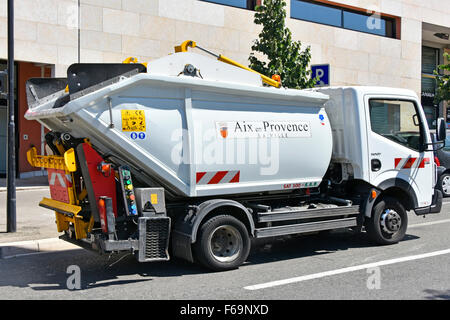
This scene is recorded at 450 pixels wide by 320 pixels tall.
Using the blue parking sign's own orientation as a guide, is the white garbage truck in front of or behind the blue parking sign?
in front

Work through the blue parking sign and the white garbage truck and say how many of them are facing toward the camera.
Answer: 1

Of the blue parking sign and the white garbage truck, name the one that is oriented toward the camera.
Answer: the blue parking sign

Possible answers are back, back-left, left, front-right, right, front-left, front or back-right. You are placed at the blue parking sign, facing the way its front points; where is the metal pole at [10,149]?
front-right

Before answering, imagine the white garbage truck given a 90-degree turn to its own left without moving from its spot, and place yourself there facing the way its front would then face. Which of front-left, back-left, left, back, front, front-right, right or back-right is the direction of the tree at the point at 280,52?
front-right

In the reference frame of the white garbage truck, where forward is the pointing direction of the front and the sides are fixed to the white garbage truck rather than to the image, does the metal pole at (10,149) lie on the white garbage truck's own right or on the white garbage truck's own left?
on the white garbage truck's own left

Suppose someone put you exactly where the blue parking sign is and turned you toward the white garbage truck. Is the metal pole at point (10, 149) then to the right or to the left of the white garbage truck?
right

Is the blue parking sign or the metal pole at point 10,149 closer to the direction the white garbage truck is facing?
the blue parking sign

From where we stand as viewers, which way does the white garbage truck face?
facing away from the viewer and to the right of the viewer

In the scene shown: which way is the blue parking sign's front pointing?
toward the camera
